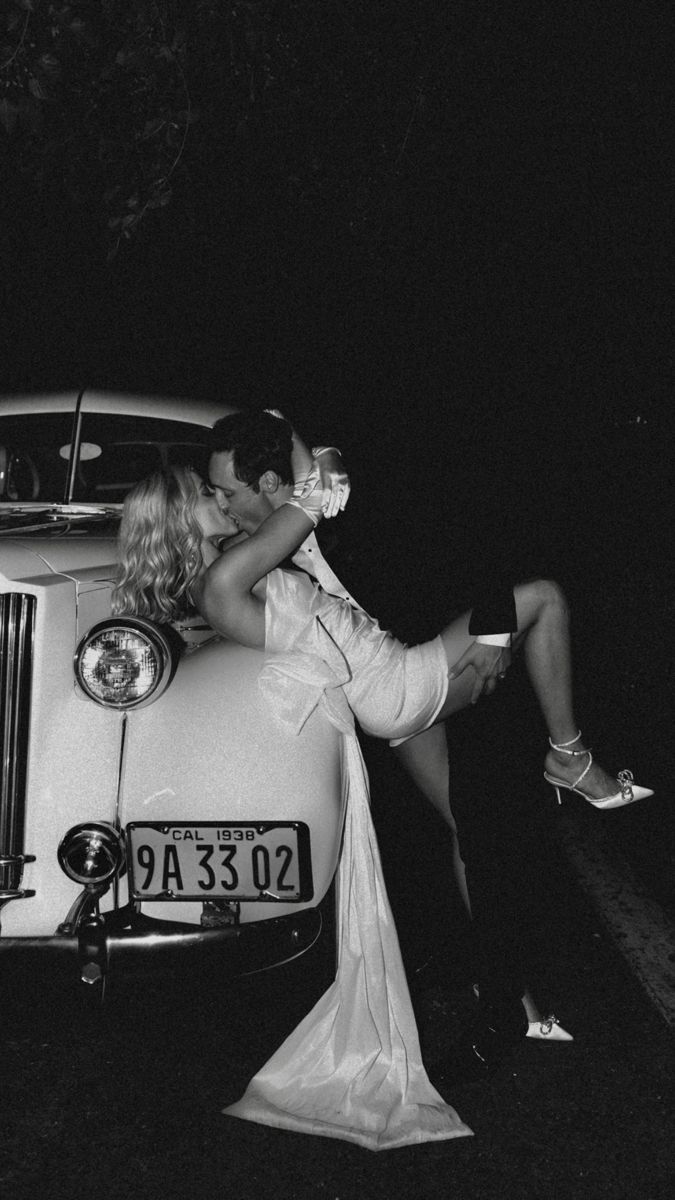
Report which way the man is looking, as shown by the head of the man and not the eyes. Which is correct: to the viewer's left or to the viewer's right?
to the viewer's left

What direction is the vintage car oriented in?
toward the camera
